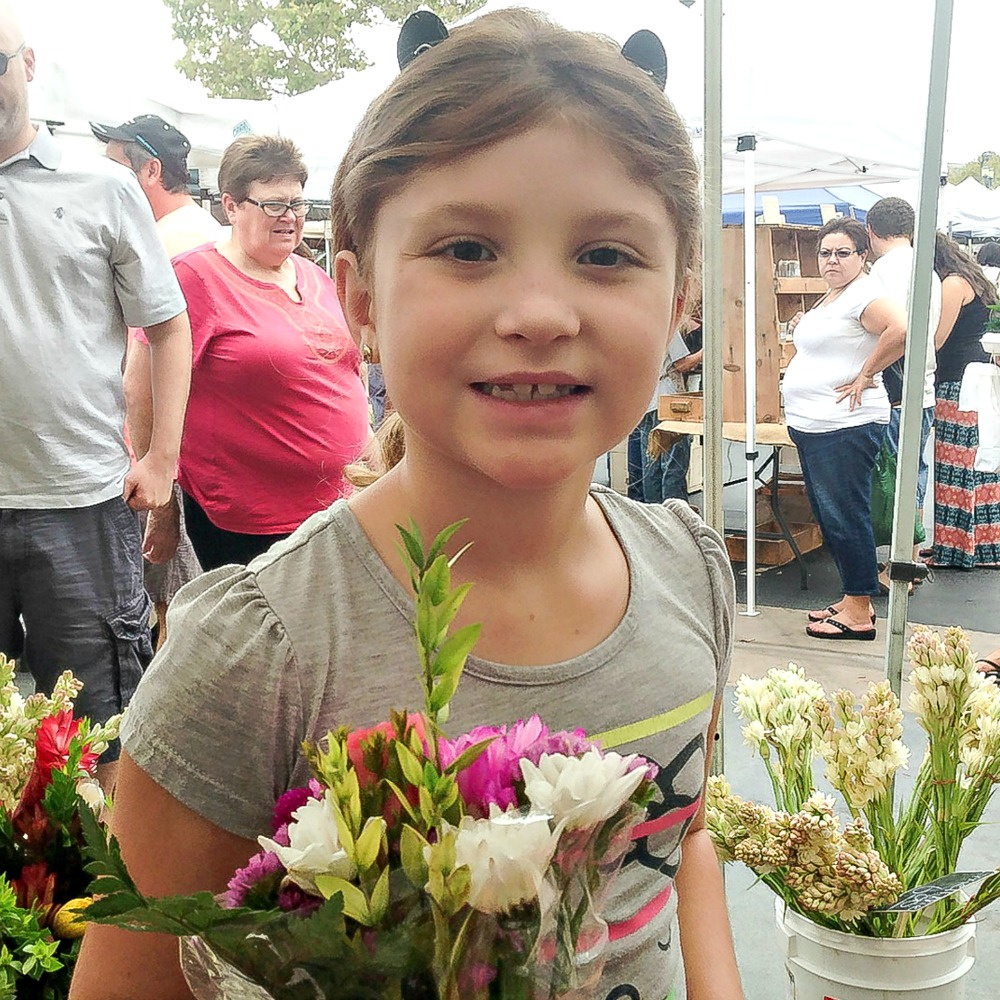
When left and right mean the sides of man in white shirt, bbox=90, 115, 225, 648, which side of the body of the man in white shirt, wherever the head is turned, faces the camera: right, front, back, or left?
left

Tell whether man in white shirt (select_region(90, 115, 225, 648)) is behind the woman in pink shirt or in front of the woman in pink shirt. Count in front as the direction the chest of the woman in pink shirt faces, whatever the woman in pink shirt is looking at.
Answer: behind

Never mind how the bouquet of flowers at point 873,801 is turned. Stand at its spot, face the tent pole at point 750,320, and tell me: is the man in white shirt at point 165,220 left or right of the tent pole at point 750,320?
left

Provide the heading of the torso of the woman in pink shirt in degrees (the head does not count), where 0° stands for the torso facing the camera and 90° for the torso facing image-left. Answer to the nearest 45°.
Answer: approximately 315°

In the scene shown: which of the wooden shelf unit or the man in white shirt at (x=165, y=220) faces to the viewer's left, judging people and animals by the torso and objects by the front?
the man in white shirt

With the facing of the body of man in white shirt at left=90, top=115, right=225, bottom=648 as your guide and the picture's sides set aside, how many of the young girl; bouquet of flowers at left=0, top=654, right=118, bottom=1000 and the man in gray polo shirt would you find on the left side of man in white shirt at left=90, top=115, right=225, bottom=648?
3

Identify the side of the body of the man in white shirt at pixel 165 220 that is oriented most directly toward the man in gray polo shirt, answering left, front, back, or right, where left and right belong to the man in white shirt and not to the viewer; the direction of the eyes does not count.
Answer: left

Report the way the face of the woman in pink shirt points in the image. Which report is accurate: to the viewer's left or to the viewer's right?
to the viewer's right

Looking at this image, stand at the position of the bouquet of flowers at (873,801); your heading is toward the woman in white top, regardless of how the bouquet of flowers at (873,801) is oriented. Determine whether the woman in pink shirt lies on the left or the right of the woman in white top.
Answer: left
